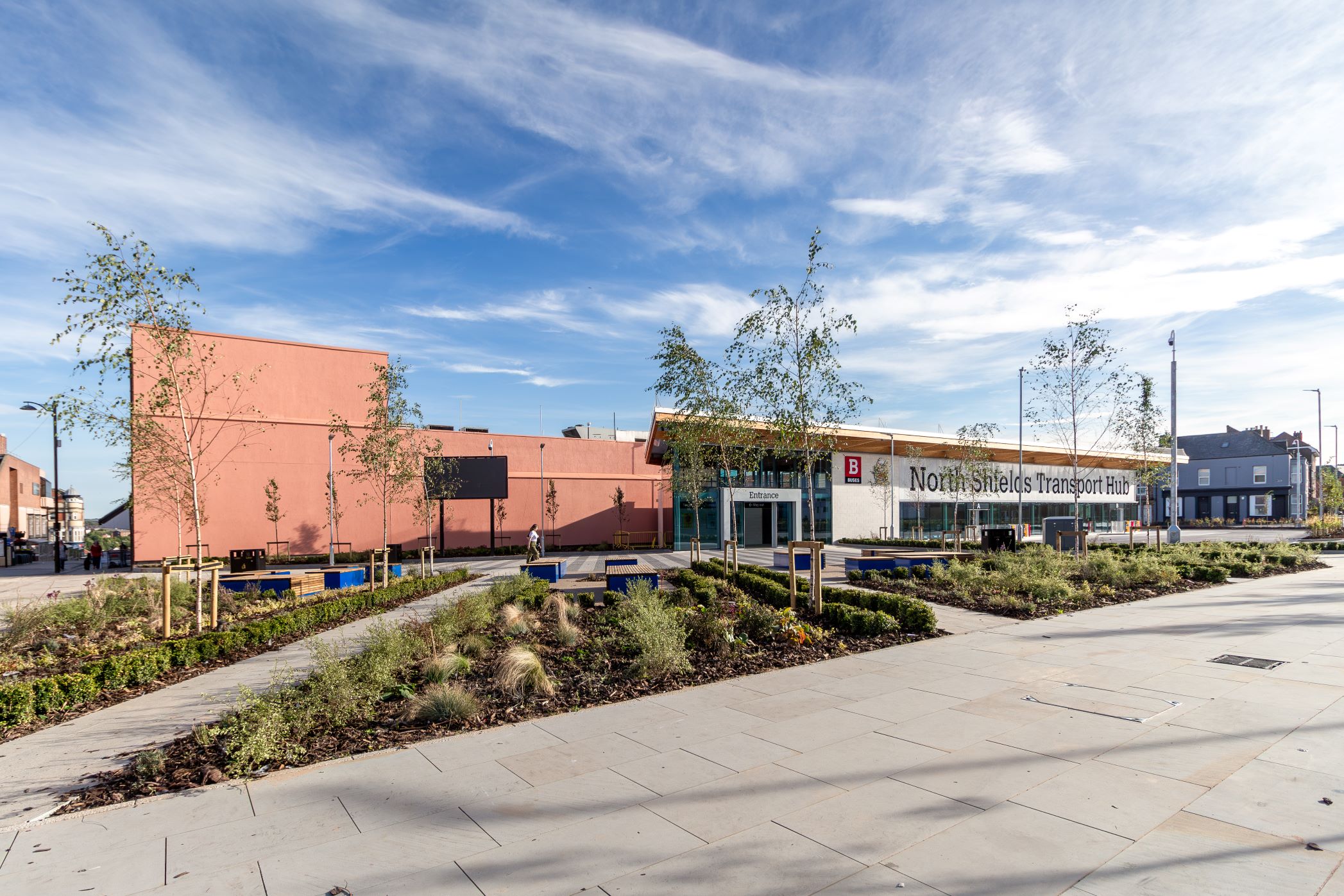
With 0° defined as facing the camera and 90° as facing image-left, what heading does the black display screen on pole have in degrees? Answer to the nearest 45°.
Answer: approximately 0°

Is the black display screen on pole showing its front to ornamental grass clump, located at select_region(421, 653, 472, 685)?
yes

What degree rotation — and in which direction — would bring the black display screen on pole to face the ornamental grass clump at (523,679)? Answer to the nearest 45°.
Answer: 0° — it already faces it

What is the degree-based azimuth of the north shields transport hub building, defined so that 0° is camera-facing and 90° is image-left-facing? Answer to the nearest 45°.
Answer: approximately 315°

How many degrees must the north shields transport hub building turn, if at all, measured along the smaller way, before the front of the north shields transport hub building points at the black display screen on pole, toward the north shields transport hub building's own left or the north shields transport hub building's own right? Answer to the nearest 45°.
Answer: approximately 90° to the north shields transport hub building's own right

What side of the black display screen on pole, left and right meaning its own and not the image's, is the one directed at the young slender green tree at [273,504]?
right

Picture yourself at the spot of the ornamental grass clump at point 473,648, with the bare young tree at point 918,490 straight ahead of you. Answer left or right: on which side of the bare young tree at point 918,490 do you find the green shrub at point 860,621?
right

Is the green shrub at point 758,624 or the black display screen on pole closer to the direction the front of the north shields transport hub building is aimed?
the green shrub

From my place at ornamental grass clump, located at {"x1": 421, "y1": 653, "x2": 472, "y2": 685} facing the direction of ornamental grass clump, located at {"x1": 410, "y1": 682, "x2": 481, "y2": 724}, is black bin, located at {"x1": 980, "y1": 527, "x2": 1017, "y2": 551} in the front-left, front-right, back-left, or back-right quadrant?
back-left

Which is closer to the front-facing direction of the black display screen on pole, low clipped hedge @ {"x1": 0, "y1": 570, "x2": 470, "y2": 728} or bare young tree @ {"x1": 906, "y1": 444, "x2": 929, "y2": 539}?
the low clipped hedge

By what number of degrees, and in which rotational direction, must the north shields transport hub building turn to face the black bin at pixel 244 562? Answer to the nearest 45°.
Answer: approximately 90° to its right
